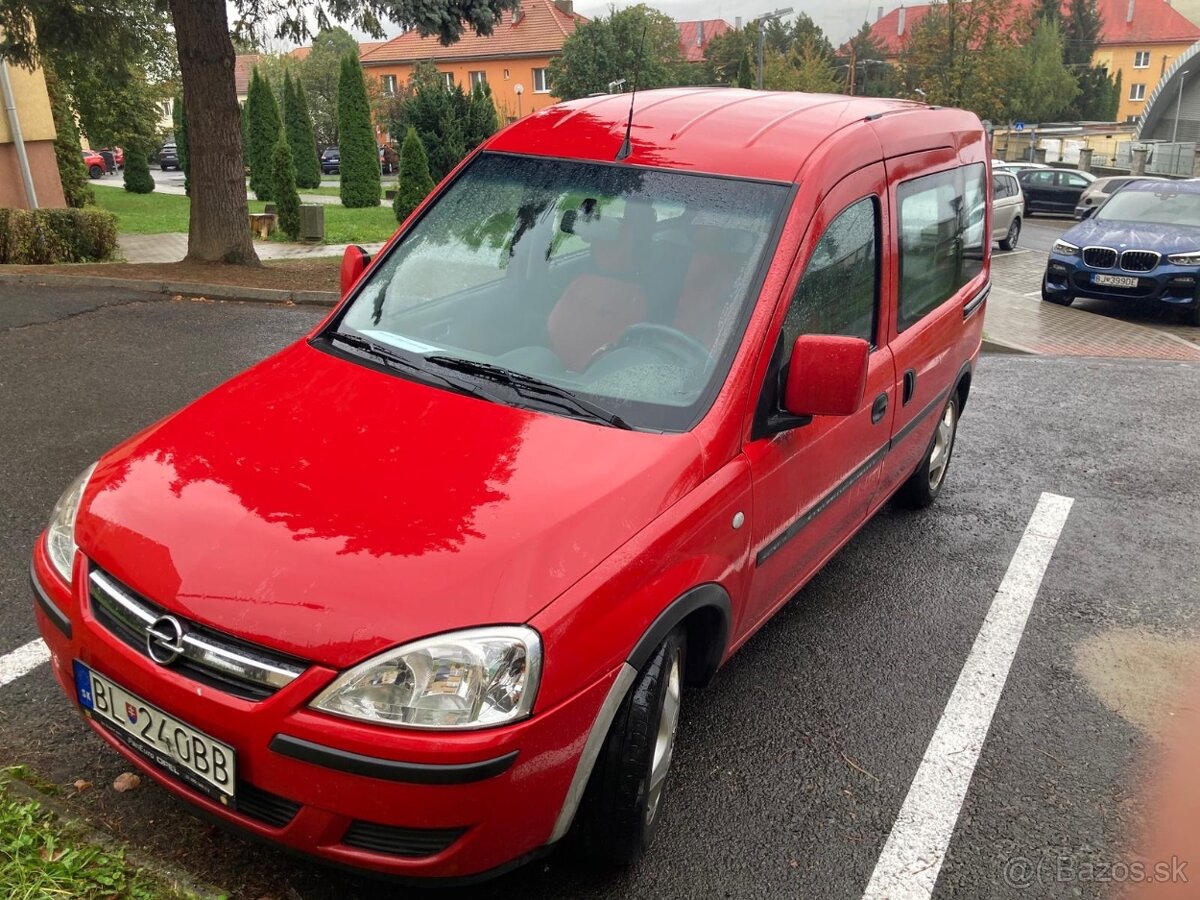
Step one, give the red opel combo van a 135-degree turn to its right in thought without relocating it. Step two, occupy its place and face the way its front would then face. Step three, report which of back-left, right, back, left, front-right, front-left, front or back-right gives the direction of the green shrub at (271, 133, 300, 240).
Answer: front

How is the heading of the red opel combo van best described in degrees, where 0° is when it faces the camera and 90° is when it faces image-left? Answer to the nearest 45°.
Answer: approximately 45°

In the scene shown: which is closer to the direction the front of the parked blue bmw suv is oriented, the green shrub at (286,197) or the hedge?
the hedge

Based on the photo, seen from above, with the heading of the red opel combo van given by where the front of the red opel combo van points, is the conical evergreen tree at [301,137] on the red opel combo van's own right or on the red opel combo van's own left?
on the red opel combo van's own right

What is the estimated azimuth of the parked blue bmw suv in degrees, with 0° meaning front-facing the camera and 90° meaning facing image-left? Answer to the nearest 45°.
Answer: approximately 45°

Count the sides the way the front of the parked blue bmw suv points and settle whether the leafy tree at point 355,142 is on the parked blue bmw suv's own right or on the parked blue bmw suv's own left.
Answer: on the parked blue bmw suv's own right

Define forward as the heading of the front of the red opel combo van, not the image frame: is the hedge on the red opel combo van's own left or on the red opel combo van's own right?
on the red opel combo van's own right

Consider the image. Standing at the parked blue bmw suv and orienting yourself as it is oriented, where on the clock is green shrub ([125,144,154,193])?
The green shrub is roughly at 2 o'clock from the parked blue bmw suv.

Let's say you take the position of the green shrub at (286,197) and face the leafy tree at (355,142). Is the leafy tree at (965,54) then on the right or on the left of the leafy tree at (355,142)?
right

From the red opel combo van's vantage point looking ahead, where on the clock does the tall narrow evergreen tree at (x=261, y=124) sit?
The tall narrow evergreen tree is roughly at 4 o'clock from the red opel combo van.

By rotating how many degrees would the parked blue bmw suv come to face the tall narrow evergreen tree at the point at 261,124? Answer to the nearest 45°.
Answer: approximately 90° to its right

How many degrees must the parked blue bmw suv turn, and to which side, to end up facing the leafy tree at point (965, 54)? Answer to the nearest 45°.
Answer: approximately 135° to its right
